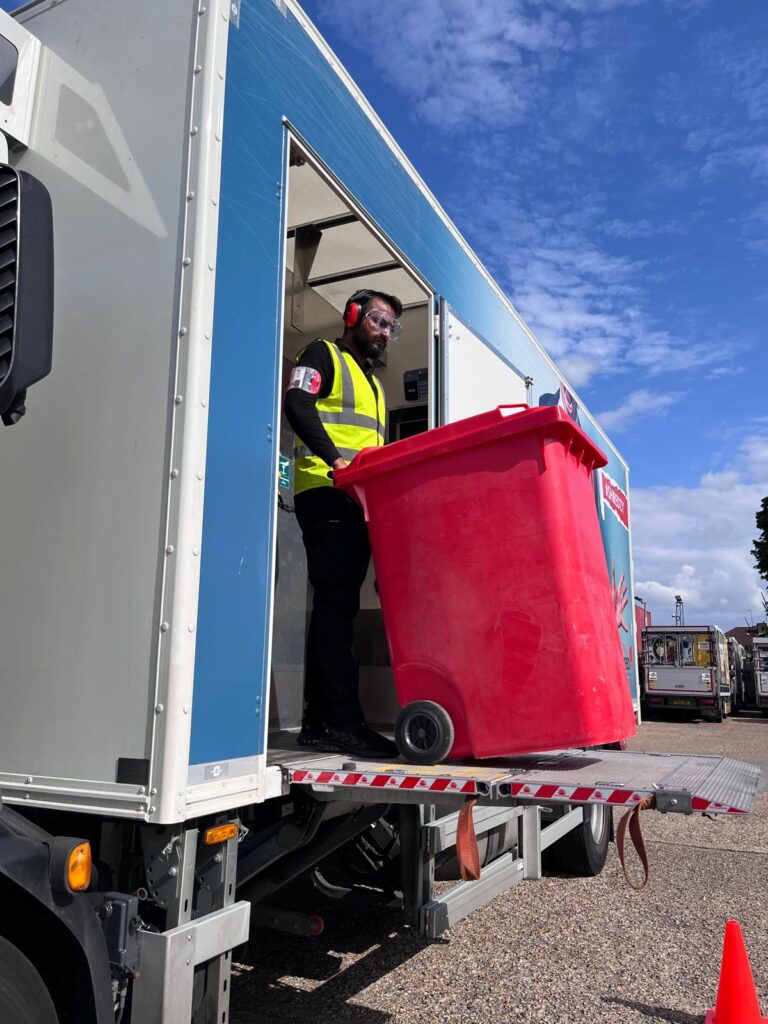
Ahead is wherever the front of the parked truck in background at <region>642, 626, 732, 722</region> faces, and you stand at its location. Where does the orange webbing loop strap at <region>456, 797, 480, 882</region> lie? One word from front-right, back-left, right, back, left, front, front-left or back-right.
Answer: back

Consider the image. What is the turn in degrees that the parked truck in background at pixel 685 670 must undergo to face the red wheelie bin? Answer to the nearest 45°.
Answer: approximately 180°

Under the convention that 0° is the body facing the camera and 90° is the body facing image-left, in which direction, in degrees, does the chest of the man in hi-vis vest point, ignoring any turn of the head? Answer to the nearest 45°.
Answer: approximately 315°

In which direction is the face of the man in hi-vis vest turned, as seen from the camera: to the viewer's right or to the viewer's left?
to the viewer's right

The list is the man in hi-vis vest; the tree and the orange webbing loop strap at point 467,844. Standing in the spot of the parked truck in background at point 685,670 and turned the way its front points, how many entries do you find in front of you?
1

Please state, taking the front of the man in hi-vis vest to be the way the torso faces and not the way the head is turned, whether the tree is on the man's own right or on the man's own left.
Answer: on the man's own left

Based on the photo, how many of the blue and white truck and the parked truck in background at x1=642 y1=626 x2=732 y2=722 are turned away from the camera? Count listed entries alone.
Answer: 1

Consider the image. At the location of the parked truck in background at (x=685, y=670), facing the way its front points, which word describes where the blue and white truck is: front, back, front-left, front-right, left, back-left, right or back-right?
back

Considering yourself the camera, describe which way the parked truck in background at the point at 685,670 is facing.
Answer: facing away from the viewer
